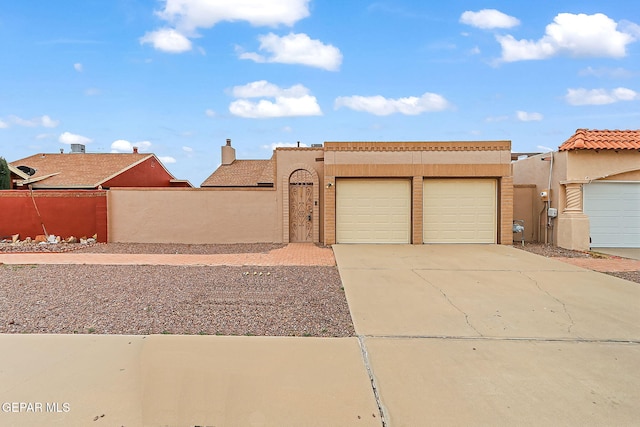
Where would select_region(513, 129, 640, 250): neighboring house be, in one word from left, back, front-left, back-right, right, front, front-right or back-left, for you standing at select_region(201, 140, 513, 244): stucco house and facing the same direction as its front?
left

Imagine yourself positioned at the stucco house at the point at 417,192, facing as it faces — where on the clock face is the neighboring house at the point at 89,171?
The neighboring house is roughly at 4 o'clock from the stucco house.

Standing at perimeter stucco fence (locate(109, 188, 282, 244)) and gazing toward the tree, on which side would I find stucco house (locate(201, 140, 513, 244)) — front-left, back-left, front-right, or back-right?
back-right

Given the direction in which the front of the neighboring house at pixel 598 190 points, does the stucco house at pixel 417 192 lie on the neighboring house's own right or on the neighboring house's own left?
on the neighboring house's own right

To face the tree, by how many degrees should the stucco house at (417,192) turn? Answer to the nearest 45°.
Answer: approximately 90° to its right

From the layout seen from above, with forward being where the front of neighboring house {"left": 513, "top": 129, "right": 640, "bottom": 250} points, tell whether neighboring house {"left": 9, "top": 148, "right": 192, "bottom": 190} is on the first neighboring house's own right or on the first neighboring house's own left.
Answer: on the first neighboring house's own right

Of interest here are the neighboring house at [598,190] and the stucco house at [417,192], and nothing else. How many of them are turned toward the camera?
2

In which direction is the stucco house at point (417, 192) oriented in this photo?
toward the camera
